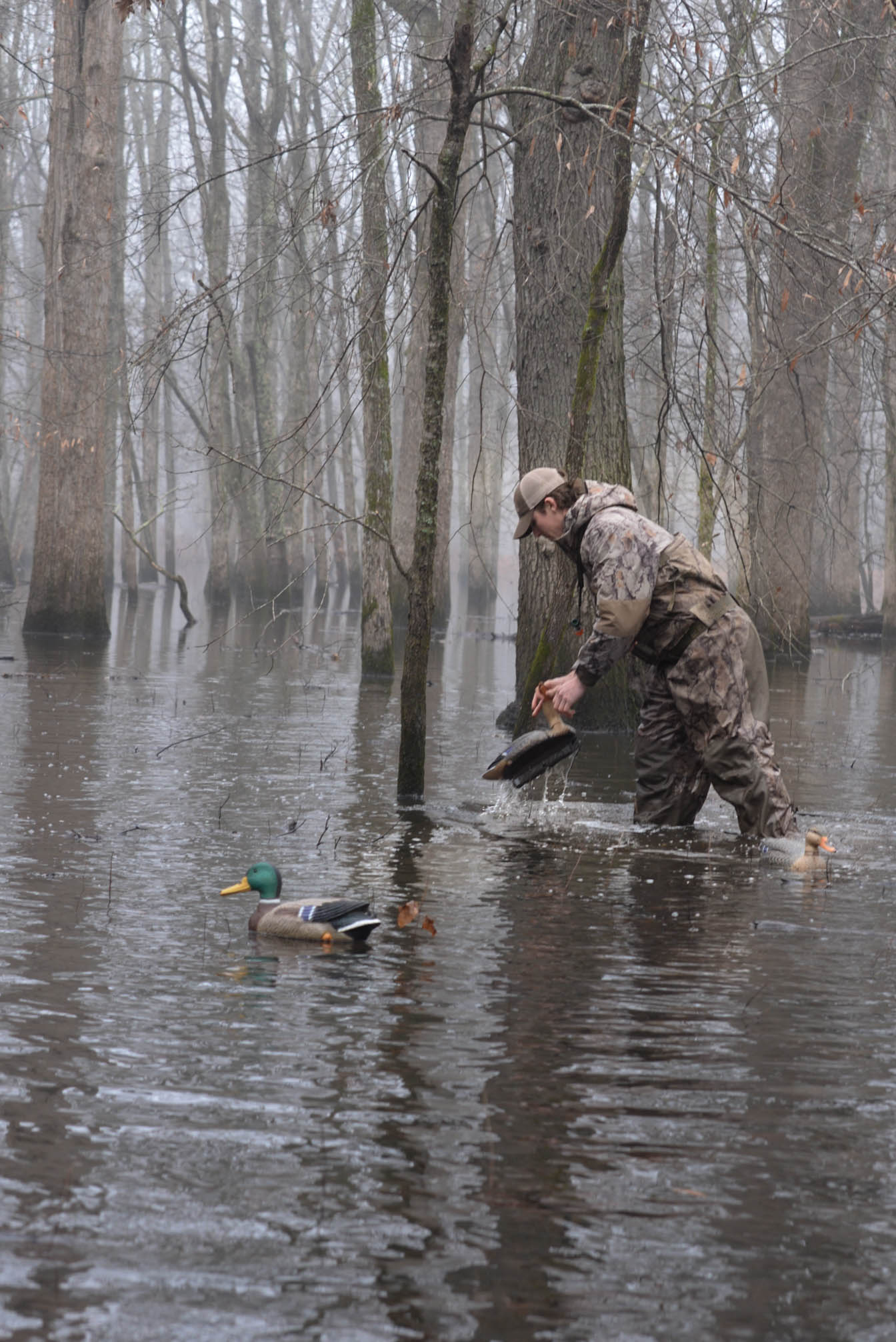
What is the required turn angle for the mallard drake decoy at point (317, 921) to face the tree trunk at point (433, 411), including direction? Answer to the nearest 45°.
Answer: approximately 90° to its right

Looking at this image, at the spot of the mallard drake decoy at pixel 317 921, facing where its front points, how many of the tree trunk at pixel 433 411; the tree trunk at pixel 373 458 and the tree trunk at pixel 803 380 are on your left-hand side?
0

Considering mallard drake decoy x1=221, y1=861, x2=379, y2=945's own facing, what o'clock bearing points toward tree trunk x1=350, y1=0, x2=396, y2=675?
The tree trunk is roughly at 3 o'clock from the mallard drake decoy.

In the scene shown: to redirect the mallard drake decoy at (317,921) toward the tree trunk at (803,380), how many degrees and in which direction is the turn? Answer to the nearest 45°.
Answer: approximately 90° to its right

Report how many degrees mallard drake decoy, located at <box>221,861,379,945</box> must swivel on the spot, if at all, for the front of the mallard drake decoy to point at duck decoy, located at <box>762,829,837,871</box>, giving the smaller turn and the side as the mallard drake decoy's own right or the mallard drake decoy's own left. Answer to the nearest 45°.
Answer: approximately 135° to the mallard drake decoy's own right

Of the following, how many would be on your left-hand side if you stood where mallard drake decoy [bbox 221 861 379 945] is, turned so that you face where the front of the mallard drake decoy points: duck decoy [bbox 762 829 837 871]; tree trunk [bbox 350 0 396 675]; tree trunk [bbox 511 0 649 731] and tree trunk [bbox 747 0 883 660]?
0

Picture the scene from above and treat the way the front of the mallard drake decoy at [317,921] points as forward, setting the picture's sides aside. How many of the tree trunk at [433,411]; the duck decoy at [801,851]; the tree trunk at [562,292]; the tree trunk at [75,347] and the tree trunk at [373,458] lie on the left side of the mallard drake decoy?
0

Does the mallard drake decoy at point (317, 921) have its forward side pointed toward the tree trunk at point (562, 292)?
no

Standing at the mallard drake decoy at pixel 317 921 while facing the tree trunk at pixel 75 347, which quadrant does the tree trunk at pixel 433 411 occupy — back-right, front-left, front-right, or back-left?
front-right

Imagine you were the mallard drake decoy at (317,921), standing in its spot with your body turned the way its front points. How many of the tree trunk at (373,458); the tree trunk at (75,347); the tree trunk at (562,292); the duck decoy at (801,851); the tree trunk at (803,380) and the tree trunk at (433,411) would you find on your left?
0

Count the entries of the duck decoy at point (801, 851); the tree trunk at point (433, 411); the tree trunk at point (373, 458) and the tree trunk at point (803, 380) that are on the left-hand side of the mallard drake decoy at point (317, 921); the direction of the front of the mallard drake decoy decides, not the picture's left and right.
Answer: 0

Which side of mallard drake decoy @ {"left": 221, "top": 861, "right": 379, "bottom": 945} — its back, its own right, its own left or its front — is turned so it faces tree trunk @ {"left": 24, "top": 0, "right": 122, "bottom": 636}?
right

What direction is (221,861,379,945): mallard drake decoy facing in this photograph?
to the viewer's left

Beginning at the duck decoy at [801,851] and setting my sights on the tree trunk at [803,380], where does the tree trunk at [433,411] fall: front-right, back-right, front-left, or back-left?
front-left

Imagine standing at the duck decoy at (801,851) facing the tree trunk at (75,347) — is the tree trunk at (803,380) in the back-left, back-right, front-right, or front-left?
front-right
